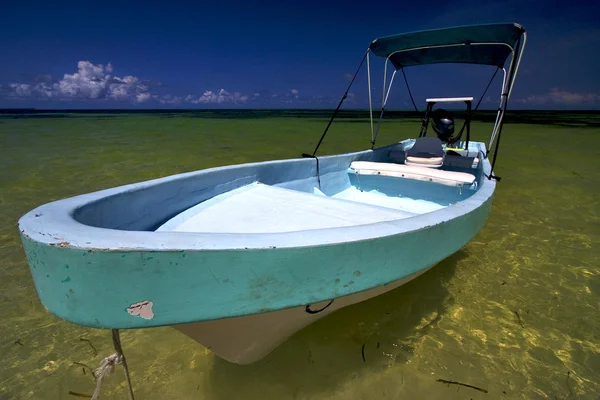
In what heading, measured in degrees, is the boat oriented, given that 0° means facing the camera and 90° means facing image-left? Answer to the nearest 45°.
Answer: approximately 45°
